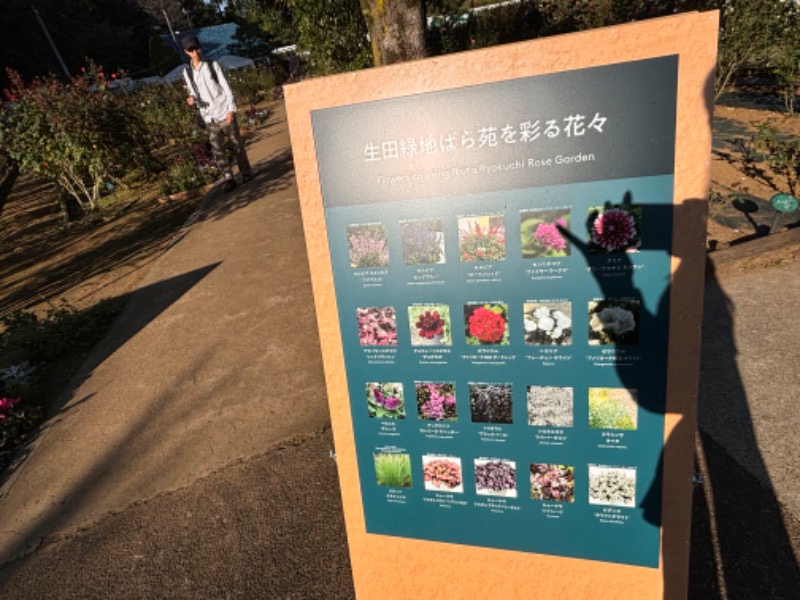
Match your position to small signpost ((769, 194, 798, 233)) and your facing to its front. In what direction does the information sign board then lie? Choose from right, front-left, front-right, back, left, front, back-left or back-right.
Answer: front

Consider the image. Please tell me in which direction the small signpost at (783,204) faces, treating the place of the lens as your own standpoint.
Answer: facing the viewer

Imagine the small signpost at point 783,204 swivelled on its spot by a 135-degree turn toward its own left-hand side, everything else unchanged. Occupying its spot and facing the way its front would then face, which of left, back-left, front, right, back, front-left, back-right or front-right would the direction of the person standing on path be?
back-left
